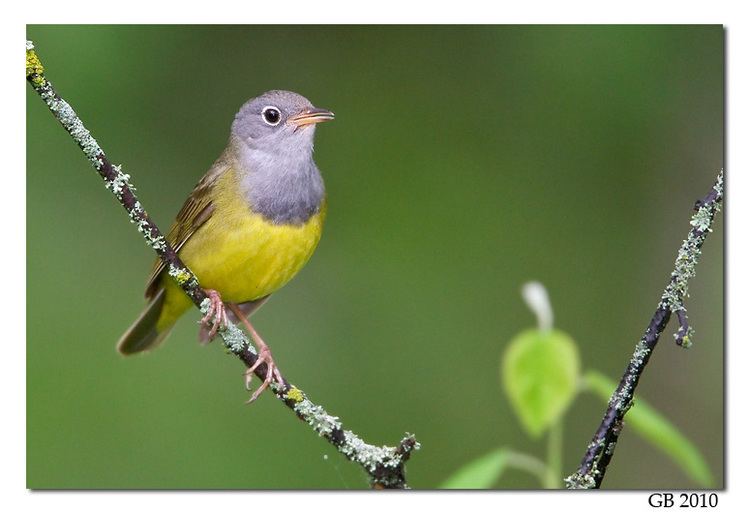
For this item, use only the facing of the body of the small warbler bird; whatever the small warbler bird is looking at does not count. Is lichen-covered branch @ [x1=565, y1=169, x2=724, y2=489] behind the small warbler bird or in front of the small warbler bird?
in front

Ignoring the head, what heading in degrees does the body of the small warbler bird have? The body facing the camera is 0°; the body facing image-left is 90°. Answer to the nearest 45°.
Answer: approximately 315°
